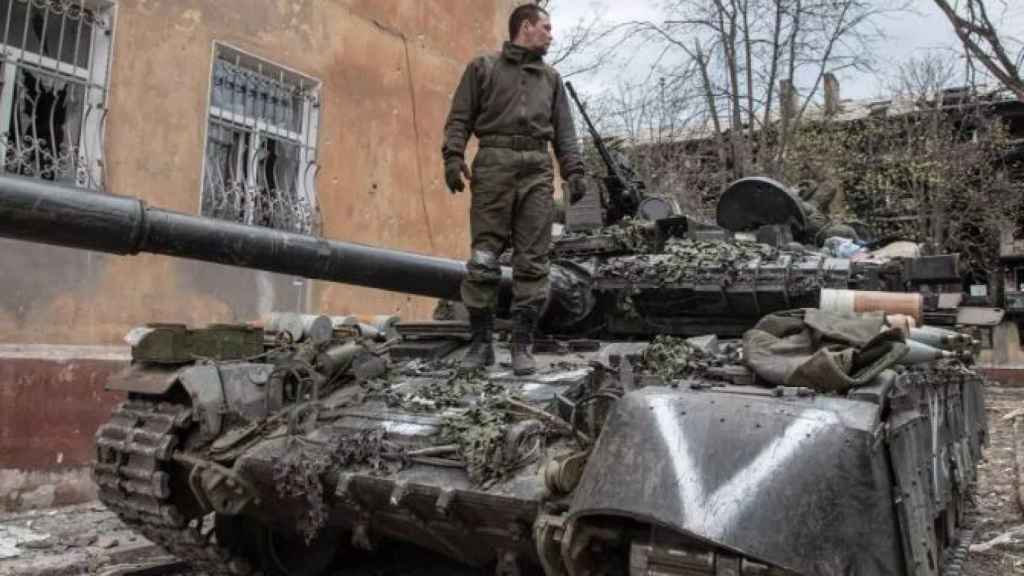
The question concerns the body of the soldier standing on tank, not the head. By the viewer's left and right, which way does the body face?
facing the viewer

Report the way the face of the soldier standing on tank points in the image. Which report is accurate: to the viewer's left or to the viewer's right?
to the viewer's right
